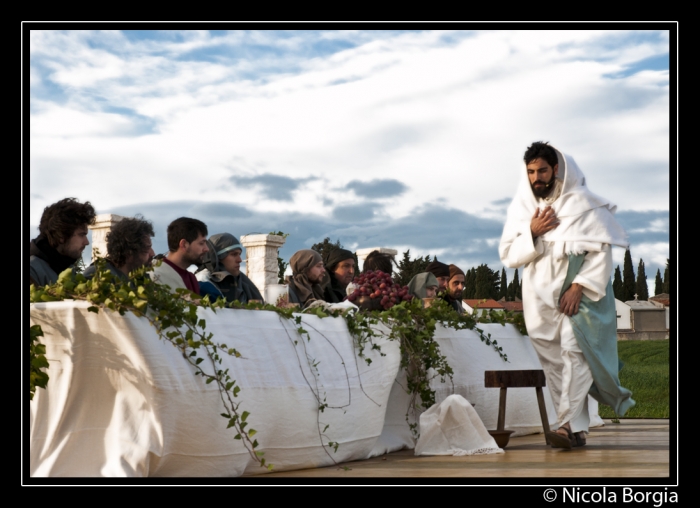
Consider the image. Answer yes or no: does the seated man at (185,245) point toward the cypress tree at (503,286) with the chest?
no

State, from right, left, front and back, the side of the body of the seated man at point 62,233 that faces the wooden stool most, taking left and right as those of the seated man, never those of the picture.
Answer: front

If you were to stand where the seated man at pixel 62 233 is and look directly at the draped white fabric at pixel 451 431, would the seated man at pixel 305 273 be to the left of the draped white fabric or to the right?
left

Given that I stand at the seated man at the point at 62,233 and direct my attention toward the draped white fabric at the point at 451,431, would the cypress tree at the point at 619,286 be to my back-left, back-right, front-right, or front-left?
front-left

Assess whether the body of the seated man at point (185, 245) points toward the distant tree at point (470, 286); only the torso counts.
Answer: no

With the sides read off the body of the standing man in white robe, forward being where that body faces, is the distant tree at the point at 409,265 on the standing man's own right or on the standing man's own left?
on the standing man's own right

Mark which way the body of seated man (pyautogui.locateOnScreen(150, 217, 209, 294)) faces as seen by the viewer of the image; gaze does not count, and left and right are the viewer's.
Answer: facing to the right of the viewer

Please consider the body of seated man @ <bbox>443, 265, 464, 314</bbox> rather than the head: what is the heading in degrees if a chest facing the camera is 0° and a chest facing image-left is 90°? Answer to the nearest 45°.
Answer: approximately 315°

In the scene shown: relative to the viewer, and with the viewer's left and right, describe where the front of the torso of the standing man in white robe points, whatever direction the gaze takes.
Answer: facing the viewer and to the left of the viewer

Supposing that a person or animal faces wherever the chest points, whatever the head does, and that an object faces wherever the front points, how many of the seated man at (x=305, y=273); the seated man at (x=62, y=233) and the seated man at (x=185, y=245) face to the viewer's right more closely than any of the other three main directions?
3

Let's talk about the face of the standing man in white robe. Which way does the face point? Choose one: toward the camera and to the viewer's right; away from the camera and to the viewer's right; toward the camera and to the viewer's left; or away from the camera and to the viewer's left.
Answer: toward the camera and to the viewer's left

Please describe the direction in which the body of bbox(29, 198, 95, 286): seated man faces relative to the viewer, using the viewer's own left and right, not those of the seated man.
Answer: facing to the right of the viewer

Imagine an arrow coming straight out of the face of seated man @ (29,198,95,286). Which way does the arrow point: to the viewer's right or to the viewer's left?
to the viewer's right

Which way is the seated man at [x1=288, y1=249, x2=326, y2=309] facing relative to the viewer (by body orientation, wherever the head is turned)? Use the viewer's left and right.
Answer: facing to the right of the viewer

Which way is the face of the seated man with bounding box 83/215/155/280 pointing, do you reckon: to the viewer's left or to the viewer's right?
to the viewer's right

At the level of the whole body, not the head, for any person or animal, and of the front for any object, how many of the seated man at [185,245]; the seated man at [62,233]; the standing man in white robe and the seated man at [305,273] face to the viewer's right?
3
